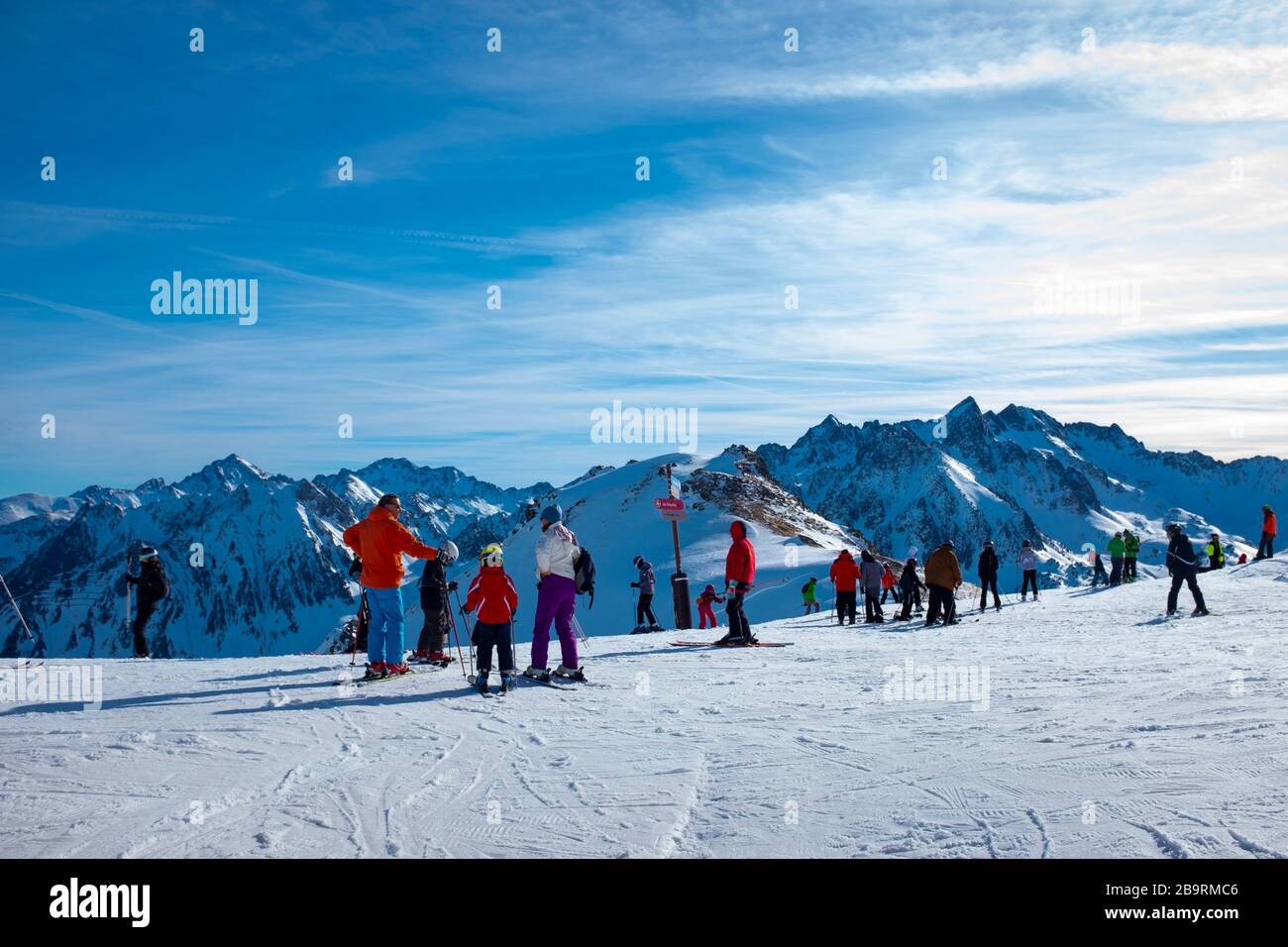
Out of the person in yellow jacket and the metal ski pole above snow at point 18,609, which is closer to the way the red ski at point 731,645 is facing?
the metal ski pole above snow

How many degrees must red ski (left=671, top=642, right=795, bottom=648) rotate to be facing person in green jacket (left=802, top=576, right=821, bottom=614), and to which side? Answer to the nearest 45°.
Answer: approximately 90° to its right

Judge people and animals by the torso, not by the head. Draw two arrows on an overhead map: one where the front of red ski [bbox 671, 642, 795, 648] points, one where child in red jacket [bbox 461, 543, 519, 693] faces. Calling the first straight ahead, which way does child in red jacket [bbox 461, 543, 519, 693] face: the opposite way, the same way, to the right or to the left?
to the right

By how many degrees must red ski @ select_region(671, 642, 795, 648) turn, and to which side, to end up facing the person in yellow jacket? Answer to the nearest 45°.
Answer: approximately 135° to its right

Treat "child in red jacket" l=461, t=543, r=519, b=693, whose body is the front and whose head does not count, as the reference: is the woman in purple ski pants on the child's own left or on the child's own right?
on the child's own right

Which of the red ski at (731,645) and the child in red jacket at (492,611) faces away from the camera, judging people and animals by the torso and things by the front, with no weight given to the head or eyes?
the child in red jacket

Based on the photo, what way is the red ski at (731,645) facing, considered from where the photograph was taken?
facing to the left of the viewer

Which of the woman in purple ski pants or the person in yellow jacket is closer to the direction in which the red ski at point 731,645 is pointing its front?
the woman in purple ski pants

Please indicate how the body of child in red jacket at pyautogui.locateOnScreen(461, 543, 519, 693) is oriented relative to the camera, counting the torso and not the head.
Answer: away from the camera

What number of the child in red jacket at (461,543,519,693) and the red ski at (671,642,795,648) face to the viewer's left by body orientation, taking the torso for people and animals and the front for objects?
1
